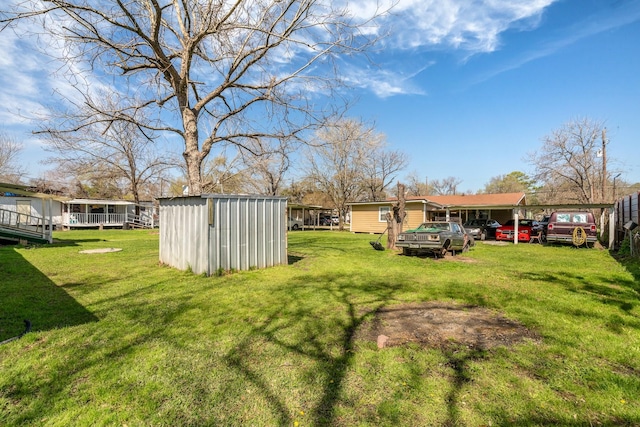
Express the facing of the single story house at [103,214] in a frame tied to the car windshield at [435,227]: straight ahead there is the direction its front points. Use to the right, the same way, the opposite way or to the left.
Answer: to the left

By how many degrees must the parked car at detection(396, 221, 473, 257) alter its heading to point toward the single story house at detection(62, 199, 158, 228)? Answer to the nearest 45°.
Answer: approximately 45° to its right

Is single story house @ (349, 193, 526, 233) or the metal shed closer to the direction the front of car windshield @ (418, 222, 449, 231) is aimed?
the metal shed

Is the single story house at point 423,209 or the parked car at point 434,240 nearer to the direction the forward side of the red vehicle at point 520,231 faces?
the parked car

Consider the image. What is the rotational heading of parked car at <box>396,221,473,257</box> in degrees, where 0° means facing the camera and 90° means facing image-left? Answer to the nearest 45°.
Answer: approximately 45°

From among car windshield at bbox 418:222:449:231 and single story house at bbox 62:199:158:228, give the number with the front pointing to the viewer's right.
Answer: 0

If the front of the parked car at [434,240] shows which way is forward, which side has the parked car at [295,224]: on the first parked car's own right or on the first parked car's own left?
on the first parked car's own right

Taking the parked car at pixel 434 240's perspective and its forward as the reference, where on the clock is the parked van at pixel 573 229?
the parked van at pixel 573 229 is roughly at 6 o'clock from the parked car at pixel 434 240.

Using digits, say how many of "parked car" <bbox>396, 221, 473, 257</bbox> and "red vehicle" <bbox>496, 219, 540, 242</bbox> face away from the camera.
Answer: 0

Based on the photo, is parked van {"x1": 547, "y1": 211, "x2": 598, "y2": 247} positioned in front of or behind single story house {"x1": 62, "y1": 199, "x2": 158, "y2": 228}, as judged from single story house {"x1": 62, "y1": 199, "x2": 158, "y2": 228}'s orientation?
in front

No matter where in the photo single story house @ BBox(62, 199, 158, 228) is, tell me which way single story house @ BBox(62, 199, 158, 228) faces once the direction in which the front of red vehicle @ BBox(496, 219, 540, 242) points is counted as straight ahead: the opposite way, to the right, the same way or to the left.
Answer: the same way
